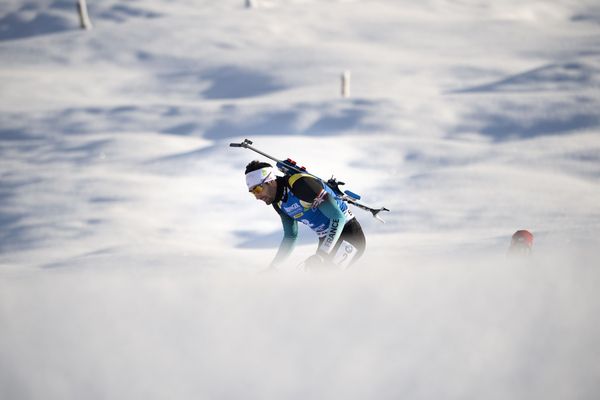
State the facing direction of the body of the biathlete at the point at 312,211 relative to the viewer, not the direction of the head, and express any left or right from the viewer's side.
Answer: facing the viewer and to the left of the viewer
